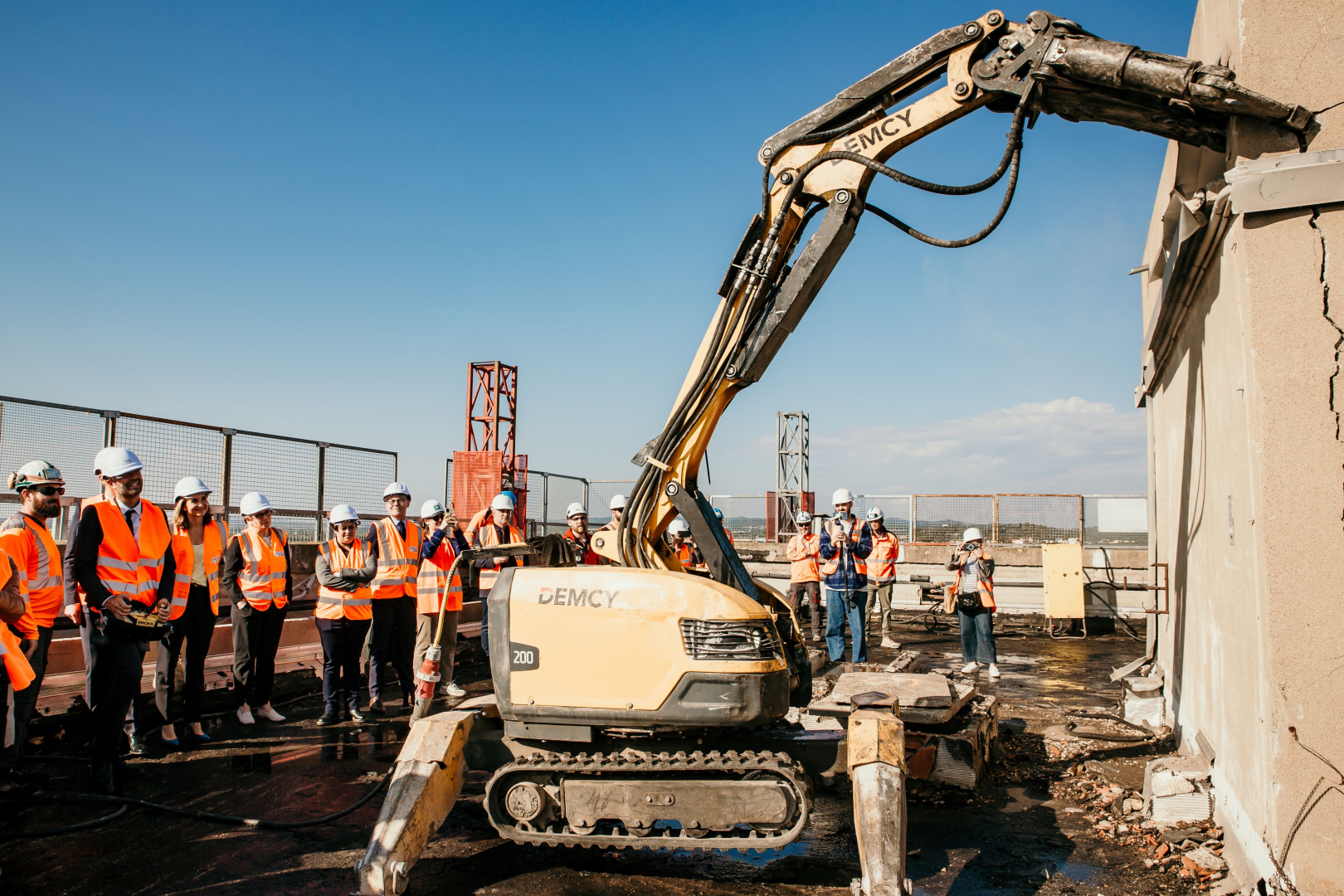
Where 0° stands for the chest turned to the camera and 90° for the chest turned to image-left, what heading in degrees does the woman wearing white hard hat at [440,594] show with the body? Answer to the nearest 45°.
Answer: approximately 315°

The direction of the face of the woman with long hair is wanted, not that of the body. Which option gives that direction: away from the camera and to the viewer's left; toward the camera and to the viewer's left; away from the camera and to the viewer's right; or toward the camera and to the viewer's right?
toward the camera and to the viewer's right

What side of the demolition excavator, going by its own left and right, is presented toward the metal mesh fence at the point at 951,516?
left

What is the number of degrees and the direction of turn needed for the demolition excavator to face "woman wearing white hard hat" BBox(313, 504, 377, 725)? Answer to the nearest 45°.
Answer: approximately 135° to its left

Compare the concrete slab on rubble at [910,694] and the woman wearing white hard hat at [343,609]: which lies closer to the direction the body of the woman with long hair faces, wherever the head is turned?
the concrete slab on rubble

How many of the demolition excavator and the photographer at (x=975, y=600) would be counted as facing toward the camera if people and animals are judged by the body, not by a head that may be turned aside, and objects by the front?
1

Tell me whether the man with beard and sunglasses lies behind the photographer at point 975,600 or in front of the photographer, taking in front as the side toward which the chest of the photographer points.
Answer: in front

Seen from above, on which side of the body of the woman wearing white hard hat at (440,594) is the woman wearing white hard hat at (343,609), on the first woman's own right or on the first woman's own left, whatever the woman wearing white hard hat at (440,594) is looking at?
on the first woman's own right

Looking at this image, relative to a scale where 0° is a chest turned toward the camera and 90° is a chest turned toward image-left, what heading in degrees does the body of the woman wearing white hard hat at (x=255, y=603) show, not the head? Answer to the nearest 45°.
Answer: approximately 315°

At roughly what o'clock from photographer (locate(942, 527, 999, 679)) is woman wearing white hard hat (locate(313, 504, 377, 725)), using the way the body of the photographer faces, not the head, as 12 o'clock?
The woman wearing white hard hat is roughly at 2 o'clock from the photographer.

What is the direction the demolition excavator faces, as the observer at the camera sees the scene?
facing to the right of the viewer
